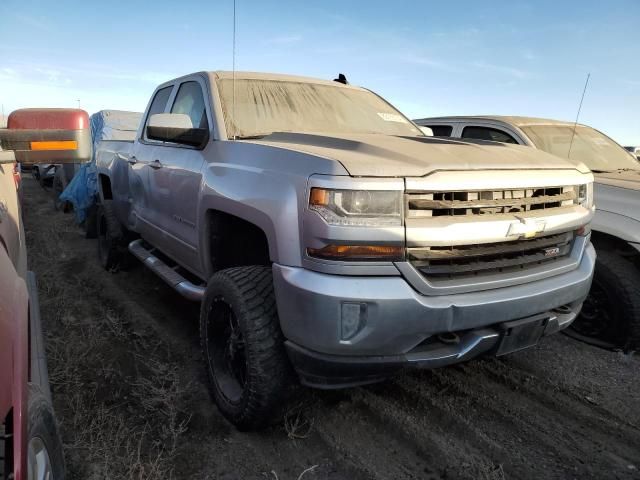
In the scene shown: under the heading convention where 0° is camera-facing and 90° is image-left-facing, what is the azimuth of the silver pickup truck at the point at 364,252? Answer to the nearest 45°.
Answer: approximately 315°

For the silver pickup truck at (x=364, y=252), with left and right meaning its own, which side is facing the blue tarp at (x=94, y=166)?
back

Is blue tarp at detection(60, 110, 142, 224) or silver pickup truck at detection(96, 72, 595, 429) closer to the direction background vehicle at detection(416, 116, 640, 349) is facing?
the silver pickup truck

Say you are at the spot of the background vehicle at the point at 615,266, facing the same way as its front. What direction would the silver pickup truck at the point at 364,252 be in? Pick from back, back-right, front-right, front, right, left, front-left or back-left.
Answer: right

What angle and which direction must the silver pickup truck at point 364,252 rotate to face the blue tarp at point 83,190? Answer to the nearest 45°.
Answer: approximately 180°

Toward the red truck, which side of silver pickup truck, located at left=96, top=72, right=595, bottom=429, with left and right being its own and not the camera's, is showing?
right

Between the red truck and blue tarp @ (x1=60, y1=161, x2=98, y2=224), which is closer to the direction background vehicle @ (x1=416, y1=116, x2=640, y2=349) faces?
the red truck

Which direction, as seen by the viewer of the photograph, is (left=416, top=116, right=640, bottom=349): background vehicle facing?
facing the viewer and to the right of the viewer

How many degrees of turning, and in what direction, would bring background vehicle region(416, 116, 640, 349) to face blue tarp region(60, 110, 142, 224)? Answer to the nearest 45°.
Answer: approximately 135° to its right

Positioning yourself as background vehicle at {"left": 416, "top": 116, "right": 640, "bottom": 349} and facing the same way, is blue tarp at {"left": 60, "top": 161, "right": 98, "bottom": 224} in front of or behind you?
behind

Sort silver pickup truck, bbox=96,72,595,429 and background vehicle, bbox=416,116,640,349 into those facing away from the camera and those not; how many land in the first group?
0
